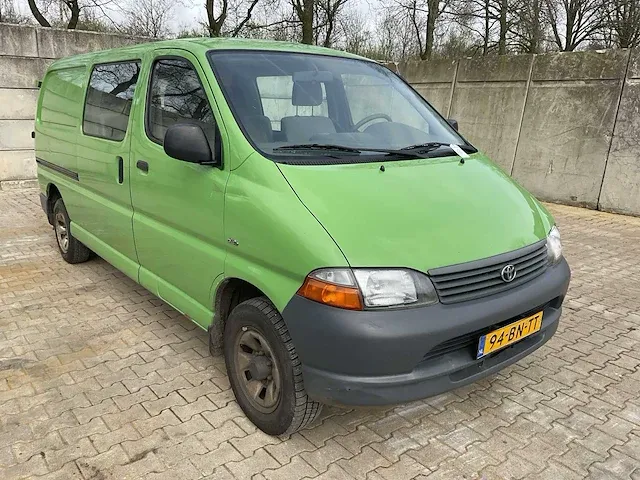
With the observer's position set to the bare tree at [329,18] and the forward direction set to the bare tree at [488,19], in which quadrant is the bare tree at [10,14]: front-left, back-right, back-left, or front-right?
back-right

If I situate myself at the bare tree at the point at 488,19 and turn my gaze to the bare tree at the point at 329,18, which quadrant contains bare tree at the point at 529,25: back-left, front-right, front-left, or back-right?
back-left

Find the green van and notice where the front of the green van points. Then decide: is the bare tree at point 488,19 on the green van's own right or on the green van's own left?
on the green van's own left

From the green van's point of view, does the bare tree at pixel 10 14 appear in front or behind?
behind

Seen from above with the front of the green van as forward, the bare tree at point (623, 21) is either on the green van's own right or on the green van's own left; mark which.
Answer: on the green van's own left

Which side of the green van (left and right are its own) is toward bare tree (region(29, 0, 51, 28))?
back

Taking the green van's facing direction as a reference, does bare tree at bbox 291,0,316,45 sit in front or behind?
behind

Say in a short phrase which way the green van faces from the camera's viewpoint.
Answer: facing the viewer and to the right of the viewer

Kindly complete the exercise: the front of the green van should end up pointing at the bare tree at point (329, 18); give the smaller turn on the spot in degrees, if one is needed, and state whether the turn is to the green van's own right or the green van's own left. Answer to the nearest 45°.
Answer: approximately 135° to the green van's own left
